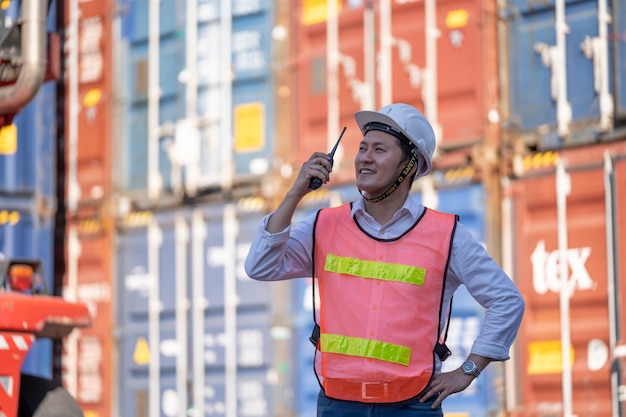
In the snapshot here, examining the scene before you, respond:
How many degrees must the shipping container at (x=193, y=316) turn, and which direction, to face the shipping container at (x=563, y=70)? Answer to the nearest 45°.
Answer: approximately 45° to its left

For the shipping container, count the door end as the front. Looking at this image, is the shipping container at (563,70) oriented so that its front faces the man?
yes

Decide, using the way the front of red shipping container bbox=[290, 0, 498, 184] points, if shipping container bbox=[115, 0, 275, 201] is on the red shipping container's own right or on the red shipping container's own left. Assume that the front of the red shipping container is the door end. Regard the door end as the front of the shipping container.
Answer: on the red shipping container's own right

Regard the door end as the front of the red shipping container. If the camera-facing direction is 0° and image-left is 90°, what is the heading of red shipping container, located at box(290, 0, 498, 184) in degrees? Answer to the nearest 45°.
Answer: approximately 0°

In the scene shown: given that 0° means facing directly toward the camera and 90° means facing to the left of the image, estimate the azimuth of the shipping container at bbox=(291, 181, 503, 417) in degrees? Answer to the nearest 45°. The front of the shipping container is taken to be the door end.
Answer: approximately 0°

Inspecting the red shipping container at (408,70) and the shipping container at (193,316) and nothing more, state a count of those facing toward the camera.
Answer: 2
